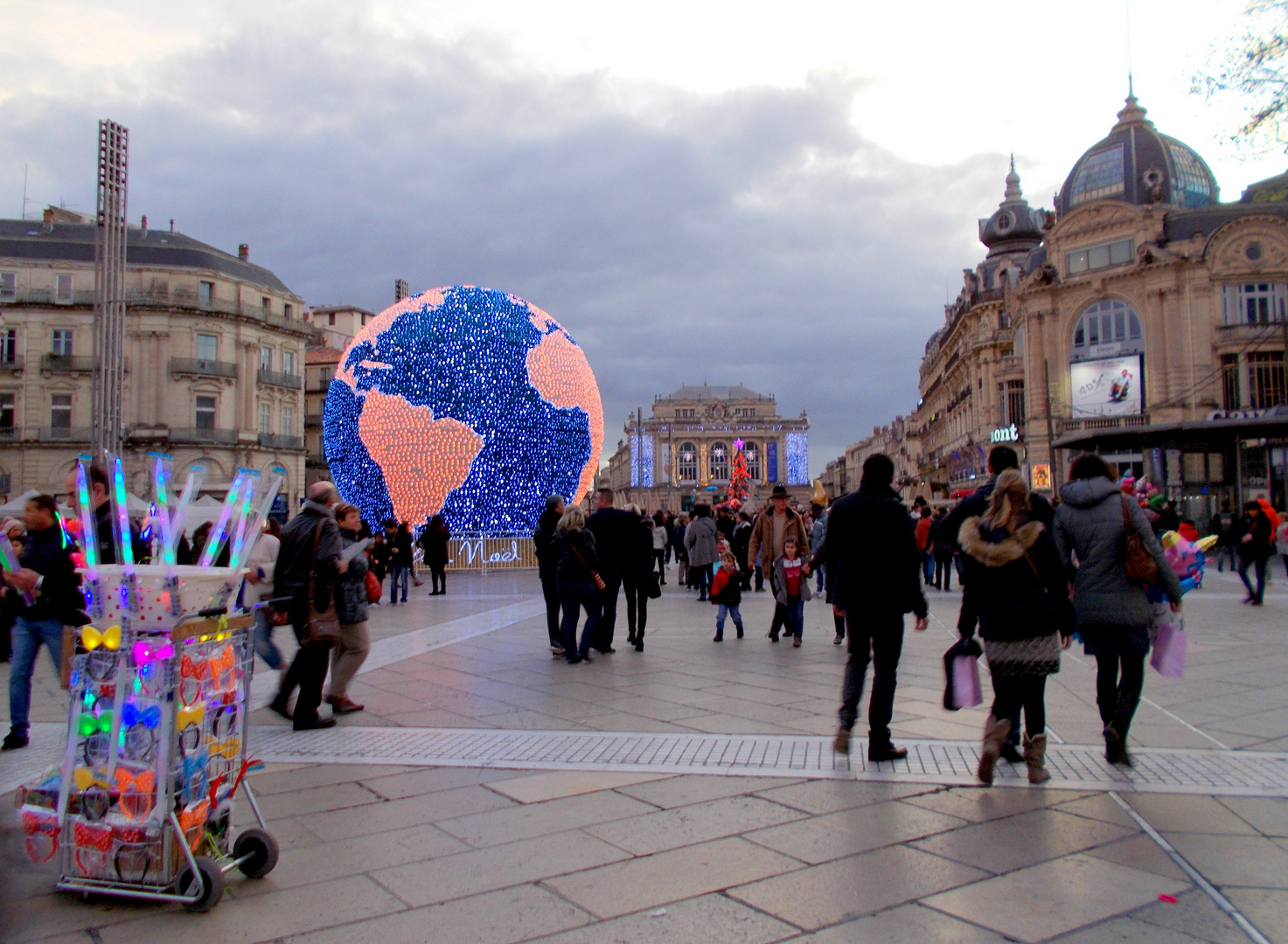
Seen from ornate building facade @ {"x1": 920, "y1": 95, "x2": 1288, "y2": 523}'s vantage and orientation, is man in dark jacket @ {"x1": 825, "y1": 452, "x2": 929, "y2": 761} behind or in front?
in front

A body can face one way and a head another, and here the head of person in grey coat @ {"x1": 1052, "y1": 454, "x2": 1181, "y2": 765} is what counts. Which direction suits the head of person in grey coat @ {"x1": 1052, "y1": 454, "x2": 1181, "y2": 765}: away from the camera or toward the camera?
away from the camera

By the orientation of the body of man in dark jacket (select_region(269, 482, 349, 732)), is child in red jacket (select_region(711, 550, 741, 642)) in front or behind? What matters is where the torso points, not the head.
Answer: in front

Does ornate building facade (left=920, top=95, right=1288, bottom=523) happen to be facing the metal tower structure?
yes

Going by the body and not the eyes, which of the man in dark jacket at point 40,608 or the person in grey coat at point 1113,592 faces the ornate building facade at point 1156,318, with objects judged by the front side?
the person in grey coat

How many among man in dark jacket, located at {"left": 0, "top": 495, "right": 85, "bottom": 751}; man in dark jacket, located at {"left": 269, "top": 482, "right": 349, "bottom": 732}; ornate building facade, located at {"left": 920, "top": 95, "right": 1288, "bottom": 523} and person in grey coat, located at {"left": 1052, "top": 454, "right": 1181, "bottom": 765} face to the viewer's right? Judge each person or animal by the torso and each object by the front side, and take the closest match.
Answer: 1

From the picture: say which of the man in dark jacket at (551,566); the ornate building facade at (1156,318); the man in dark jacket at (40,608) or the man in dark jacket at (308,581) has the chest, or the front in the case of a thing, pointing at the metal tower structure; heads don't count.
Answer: the ornate building facade

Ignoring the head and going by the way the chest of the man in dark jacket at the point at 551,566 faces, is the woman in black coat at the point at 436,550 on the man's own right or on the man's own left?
on the man's own left

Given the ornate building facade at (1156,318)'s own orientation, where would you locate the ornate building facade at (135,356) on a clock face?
the ornate building facade at (135,356) is roughly at 1 o'clock from the ornate building facade at (1156,318).

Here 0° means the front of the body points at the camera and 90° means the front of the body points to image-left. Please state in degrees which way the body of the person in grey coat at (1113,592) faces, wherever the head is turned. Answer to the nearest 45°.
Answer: approximately 180°

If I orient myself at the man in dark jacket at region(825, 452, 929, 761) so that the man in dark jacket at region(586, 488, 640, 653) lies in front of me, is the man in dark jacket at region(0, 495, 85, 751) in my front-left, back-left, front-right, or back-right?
front-left

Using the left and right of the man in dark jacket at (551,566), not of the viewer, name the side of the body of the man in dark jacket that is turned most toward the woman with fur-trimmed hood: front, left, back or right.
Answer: right

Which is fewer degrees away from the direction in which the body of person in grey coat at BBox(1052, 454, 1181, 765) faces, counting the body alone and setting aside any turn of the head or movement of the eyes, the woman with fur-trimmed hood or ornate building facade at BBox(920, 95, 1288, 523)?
the ornate building facade
